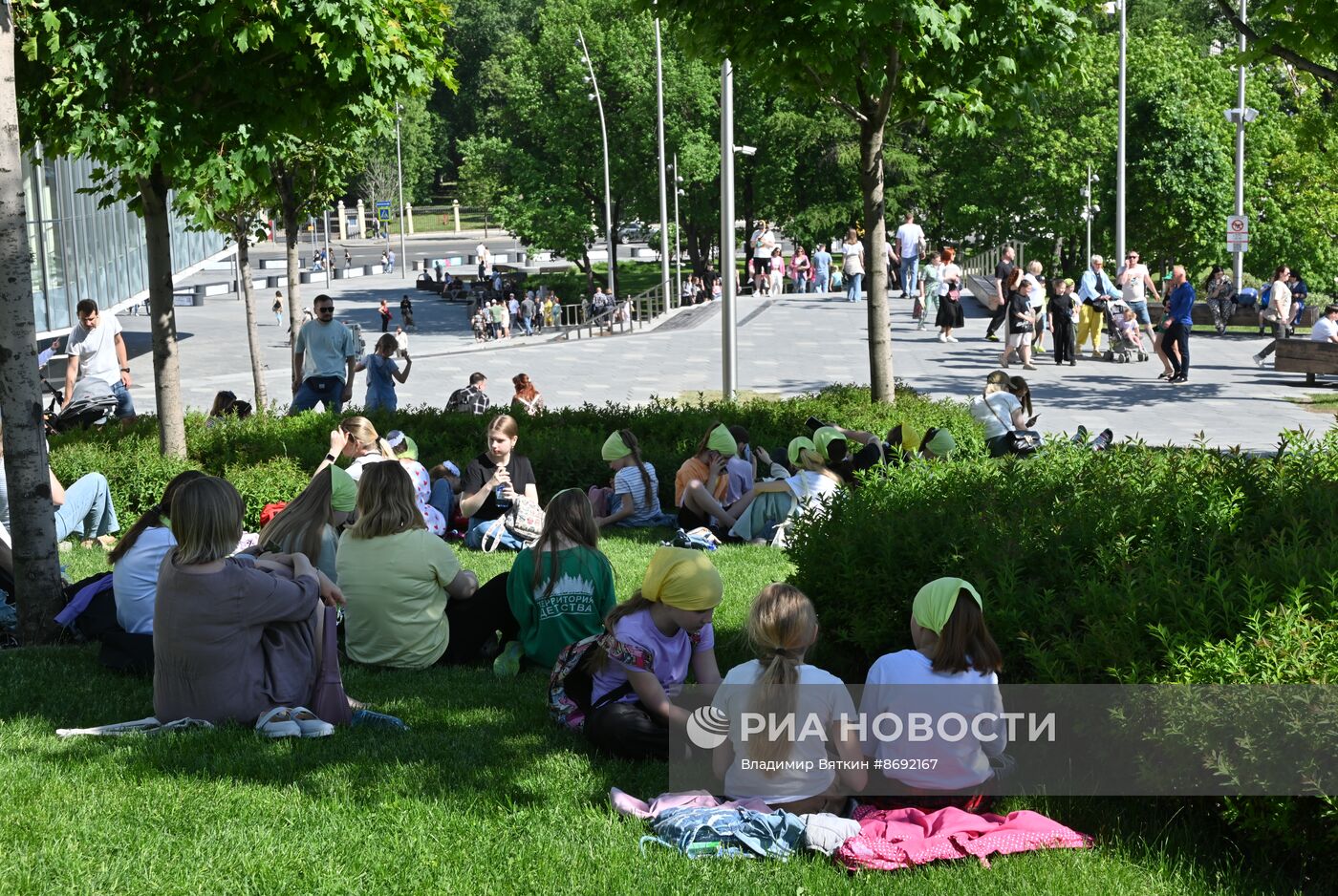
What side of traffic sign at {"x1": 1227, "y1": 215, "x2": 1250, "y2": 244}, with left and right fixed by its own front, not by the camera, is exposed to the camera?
front

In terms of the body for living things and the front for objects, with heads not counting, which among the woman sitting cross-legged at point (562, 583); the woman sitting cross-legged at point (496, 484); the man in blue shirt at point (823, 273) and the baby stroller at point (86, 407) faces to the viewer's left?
the baby stroller

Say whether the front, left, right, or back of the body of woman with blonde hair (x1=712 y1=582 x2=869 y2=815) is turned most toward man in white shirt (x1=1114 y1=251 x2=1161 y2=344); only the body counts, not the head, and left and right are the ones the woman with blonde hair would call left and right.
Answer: front

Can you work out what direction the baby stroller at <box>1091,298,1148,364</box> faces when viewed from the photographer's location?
facing the viewer and to the right of the viewer

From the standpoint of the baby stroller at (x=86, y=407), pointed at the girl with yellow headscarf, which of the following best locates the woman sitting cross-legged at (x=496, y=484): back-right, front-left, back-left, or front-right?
front-left

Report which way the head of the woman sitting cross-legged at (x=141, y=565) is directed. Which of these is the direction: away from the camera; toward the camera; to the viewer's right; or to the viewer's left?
away from the camera

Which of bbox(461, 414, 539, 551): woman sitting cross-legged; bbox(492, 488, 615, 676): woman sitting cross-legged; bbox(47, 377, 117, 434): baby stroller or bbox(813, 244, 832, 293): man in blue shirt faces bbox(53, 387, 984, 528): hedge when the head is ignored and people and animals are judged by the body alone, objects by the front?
bbox(492, 488, 615, 676): woman sitting cross-legged

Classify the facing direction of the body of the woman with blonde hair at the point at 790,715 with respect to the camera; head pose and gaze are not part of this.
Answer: away from the camera

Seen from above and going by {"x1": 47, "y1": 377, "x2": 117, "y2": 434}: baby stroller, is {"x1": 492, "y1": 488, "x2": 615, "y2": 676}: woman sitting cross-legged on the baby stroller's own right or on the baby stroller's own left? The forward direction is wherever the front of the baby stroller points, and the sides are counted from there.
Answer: on the baby stroller's own left

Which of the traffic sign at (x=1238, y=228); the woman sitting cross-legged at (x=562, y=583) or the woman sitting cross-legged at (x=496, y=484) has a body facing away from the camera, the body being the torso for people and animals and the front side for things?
the woman sitting cross-legged at (x=562, y=583)

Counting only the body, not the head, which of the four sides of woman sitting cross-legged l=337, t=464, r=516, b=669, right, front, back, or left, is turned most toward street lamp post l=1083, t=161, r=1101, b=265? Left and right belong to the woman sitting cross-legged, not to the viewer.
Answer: front

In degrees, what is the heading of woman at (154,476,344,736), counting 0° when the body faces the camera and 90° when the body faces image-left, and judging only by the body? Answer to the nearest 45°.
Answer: approximately 225°

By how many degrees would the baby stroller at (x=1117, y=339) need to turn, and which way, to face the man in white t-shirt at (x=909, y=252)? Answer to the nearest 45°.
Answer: approximately 180°

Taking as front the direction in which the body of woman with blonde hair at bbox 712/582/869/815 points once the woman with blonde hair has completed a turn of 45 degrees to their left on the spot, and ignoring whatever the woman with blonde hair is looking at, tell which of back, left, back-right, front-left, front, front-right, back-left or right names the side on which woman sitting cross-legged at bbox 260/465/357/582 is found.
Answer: front

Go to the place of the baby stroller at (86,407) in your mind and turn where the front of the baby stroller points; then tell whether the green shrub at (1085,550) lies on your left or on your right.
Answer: on your left

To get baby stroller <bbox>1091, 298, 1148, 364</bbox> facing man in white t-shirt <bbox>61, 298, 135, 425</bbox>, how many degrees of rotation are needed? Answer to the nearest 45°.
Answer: approximately 90° to its right

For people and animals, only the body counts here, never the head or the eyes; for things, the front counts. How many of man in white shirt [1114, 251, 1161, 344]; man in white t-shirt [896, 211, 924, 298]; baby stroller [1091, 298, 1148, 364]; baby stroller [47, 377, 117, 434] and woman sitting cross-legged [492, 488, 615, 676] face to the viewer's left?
1
